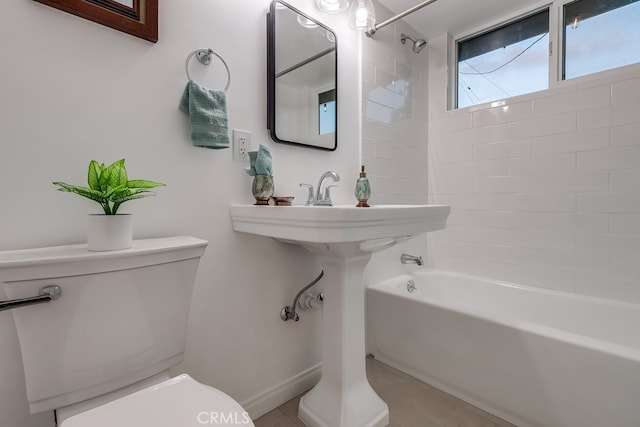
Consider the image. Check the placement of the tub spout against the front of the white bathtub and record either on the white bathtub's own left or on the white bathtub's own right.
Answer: on the white bathtub's own right

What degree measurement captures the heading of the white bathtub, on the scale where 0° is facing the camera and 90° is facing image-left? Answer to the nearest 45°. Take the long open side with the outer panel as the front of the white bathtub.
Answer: approximately 45°

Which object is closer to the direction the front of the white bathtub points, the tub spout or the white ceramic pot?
the white ceramic pot

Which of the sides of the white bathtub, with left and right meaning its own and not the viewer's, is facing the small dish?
front

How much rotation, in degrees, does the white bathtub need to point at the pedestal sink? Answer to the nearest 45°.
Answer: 0° — it already faces it

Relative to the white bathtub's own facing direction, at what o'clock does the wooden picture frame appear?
The wooden picture frame is roughly at 12 o'clock from the white bathtub.

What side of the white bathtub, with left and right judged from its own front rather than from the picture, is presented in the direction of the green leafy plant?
front
